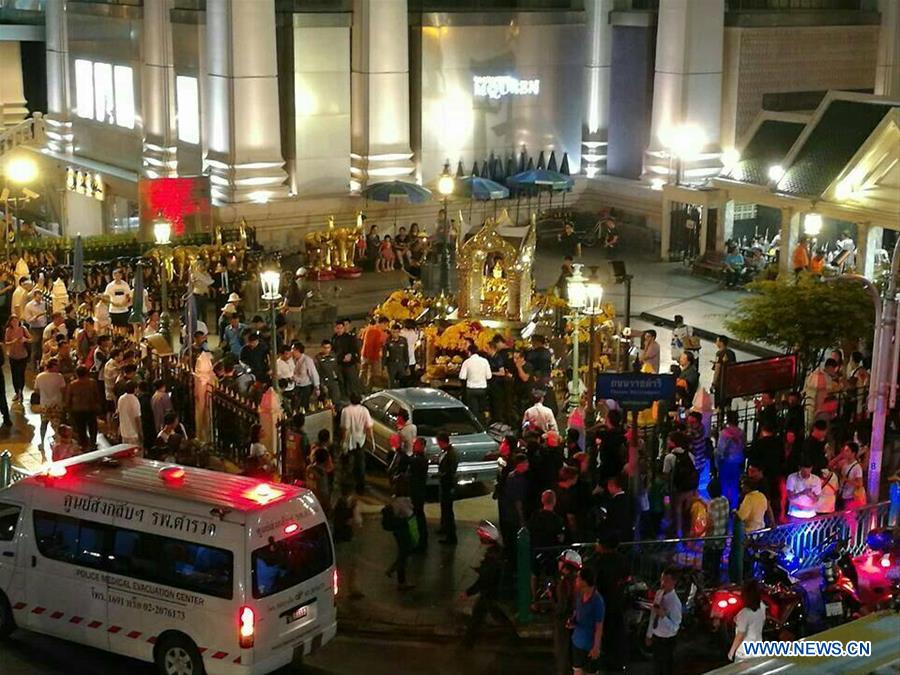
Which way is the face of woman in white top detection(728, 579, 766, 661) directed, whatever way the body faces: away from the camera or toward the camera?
away from the camera

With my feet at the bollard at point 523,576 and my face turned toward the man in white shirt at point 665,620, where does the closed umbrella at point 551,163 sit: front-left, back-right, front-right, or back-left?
back-left

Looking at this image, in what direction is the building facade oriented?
toward the camera

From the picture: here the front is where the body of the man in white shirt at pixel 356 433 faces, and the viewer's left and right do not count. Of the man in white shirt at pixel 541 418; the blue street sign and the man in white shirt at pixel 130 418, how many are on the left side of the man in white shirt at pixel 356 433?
1

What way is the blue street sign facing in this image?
toward the camera

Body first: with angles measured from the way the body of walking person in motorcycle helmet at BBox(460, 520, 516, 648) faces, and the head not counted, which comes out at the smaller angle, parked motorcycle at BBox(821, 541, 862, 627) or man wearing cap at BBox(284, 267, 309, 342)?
the man wearing cap

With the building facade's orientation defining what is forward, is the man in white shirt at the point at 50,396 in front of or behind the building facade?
in front

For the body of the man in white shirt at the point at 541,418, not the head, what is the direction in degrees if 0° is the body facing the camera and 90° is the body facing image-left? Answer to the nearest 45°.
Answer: approximately 180°

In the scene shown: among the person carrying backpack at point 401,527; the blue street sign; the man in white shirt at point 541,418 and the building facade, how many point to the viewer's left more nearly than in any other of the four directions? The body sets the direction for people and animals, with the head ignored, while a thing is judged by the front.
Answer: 0

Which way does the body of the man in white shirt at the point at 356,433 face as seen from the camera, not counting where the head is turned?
away from the camera
